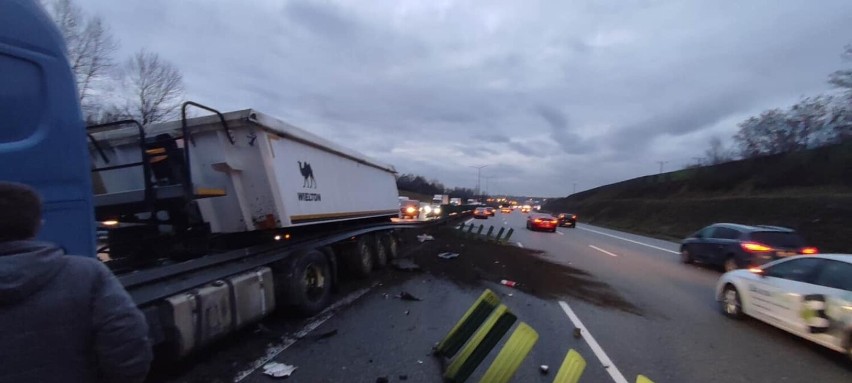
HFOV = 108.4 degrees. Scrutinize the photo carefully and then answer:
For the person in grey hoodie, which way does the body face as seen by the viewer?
away from the camera

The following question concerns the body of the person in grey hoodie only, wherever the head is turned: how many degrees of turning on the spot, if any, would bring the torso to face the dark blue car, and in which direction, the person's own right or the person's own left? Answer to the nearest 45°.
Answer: approximately 90° to the person's own right

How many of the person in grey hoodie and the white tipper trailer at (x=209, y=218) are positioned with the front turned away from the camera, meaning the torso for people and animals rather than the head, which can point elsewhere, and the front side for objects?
1

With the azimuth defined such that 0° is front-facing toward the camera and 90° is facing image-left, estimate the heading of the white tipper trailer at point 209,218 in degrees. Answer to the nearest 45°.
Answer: approximately 45°

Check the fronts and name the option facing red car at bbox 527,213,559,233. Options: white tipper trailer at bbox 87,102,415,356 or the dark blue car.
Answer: the dark blue car

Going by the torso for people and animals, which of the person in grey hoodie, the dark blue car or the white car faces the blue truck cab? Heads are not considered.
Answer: the person in grey hoodie

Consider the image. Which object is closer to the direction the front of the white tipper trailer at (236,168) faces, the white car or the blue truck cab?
the blue truck cab

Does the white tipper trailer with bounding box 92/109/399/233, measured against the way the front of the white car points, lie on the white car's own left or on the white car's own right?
on the white car's own left

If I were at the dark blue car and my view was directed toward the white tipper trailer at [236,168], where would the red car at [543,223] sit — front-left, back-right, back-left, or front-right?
back-right

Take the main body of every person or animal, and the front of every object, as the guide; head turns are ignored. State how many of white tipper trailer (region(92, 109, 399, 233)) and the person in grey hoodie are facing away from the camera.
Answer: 1

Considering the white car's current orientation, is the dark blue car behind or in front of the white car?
in front

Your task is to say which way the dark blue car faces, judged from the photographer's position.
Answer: facing away from the viewer and to the left of the viewer
